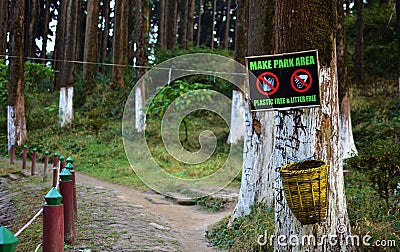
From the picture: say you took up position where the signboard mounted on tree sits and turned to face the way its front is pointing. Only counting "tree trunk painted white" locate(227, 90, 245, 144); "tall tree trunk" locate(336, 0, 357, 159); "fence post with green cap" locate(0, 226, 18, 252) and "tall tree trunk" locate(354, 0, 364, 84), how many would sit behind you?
3

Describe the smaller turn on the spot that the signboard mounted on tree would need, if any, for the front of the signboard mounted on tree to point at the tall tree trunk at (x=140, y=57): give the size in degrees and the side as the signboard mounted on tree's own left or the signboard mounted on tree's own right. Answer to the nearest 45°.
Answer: approximately 135° to the signboard mounted on tree's own right

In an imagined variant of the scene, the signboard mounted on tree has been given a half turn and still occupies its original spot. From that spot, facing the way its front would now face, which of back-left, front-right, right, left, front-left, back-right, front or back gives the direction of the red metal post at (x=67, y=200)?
left

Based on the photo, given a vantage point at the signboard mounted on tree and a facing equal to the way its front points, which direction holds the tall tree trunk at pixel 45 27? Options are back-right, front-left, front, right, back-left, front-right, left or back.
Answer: back-right

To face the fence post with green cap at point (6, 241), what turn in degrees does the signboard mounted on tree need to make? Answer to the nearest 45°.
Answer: approximately 45° to its right

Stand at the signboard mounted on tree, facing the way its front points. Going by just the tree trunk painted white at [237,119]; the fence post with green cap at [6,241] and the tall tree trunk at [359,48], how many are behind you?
2

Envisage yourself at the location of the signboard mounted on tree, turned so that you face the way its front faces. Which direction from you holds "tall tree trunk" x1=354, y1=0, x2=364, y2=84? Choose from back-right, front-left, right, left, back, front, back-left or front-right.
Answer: back

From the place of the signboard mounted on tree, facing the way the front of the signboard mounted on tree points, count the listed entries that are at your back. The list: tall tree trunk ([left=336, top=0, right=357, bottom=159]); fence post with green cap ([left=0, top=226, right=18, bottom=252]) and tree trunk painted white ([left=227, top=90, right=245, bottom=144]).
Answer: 2

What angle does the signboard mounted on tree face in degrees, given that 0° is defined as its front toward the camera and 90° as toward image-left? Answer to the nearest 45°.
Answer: approximately 0°

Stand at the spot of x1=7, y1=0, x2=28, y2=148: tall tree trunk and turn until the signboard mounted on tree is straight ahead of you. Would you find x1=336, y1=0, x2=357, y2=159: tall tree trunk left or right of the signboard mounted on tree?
left

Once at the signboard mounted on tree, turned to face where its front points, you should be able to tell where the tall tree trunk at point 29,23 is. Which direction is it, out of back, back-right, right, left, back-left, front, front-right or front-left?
back-right

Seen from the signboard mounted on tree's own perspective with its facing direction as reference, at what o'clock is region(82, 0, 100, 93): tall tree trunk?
The tall tree trunk is roughly at 5 o'clock from the signboard mounted on tree.

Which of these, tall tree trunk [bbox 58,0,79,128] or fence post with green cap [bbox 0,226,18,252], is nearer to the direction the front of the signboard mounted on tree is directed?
the fence post with green cap
